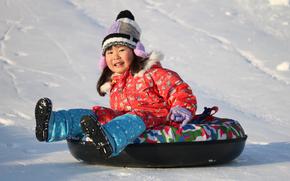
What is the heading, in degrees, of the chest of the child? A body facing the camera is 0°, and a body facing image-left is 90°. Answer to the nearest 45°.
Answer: approximately 45°
